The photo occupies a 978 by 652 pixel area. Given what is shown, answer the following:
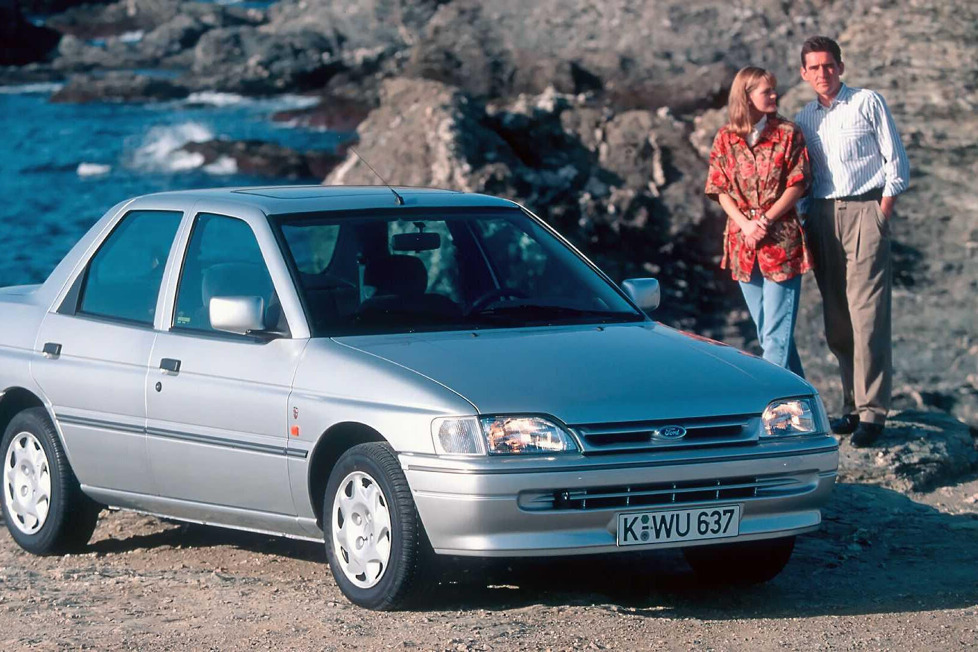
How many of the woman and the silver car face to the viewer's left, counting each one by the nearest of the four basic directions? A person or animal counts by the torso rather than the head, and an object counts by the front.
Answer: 0

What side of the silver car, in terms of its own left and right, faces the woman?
left

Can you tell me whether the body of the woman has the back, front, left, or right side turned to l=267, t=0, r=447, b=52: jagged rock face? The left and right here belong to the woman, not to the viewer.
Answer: back

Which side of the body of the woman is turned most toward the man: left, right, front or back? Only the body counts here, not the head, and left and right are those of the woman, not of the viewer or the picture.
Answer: left

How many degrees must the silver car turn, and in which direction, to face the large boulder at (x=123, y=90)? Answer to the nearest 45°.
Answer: approximately 135° to its left

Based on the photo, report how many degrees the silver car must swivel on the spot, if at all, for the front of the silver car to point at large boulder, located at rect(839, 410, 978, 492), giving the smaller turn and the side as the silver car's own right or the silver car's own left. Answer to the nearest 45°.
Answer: approximately 90° to the silver car's own left

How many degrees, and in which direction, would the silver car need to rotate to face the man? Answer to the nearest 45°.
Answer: approximately 90° to its left

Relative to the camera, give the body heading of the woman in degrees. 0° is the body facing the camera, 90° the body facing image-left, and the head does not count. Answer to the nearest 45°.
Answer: approximately 0°

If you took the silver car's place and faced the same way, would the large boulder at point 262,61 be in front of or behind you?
behind
